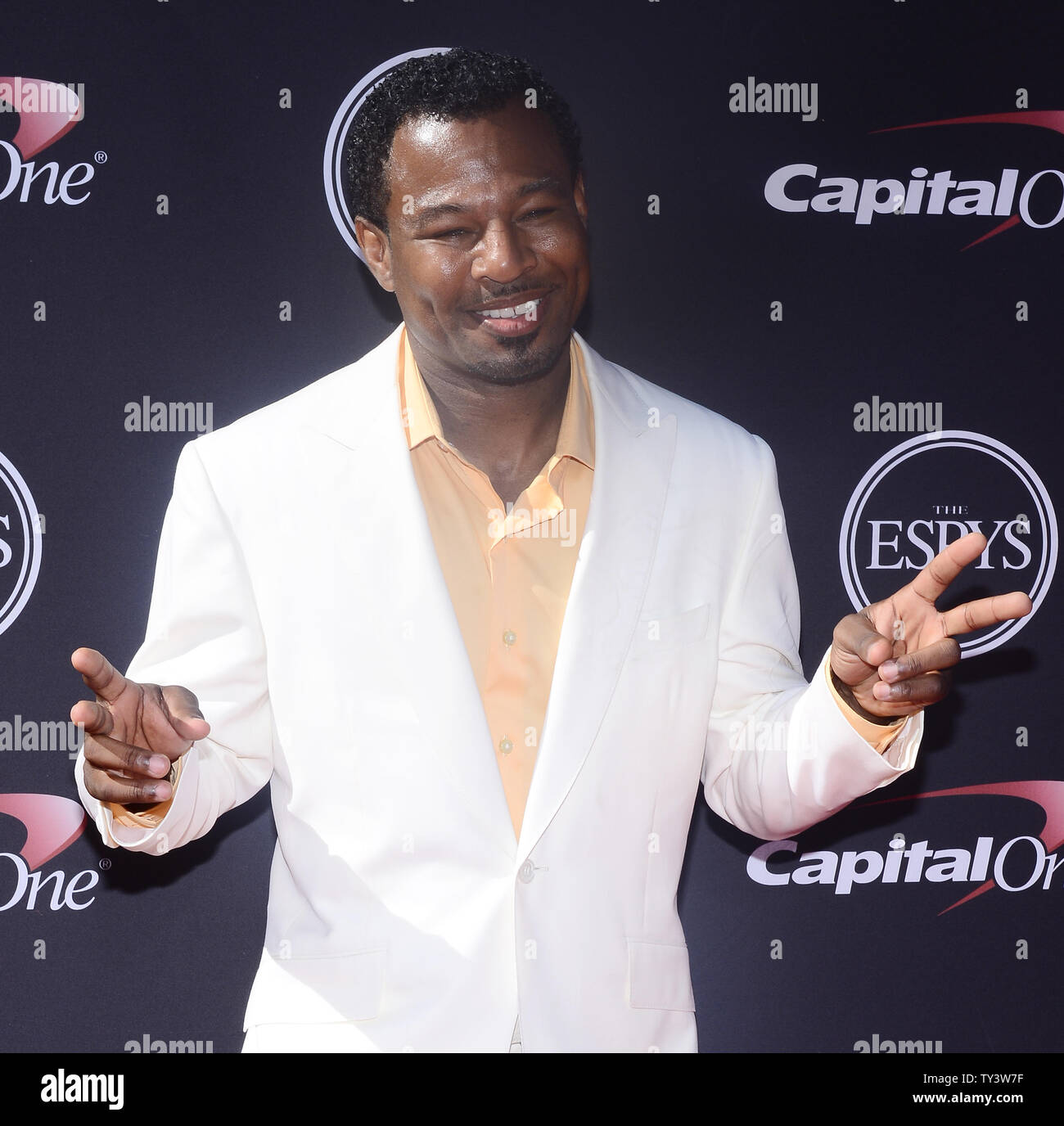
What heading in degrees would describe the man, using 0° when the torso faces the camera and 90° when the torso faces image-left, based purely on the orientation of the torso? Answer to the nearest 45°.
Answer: approximately 0°
